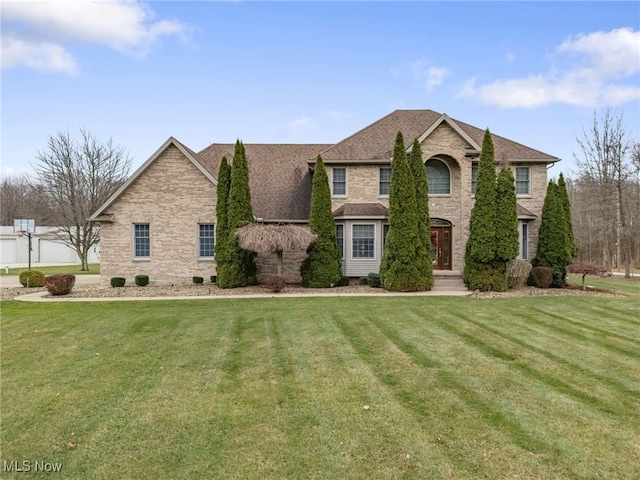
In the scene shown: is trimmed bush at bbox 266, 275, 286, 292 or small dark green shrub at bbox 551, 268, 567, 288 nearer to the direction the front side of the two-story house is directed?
the trimmed bush

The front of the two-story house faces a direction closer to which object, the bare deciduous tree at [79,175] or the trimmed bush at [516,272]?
the trimmed bush

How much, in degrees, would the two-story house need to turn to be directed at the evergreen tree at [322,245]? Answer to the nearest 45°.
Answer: approximately 45° to its right

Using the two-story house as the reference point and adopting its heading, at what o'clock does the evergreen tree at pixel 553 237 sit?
The evergreen tree is roughly at 9 o'clock from the two-story house.

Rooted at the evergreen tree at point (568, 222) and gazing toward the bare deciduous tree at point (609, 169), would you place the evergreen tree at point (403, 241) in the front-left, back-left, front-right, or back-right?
back-left

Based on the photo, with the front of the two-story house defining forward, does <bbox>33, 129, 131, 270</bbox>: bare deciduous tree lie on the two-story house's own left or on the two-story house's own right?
on the two-story house's own right

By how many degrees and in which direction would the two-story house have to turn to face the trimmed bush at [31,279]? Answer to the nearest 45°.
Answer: approximately 90° to its right

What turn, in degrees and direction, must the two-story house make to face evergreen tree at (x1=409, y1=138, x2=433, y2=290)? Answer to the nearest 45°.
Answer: approximately 45° to its left

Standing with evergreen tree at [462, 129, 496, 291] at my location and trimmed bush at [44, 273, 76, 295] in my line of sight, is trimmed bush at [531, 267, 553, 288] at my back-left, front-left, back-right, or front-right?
back-right

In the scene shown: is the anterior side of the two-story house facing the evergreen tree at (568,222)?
no

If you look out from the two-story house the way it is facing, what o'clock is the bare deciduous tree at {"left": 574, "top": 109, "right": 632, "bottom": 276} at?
The bare deciduous tree is roughly at 8 o'clock from the two-story house.

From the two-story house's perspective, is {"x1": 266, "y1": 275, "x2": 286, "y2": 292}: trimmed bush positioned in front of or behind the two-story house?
in front

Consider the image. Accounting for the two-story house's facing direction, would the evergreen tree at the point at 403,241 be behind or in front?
in front

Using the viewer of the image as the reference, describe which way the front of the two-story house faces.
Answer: facing the viewer

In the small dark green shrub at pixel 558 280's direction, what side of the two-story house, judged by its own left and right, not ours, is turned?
left

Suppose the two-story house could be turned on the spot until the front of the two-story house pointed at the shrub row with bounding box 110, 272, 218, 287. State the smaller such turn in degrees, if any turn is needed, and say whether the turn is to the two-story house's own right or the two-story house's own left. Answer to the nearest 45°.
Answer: approximately 90° to the two-story house's own right

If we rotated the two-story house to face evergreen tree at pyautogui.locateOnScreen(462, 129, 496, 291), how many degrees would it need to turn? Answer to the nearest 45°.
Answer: approximately 45° to its left

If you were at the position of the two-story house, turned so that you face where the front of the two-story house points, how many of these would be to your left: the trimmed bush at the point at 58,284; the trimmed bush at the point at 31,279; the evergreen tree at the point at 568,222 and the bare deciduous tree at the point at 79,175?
1
